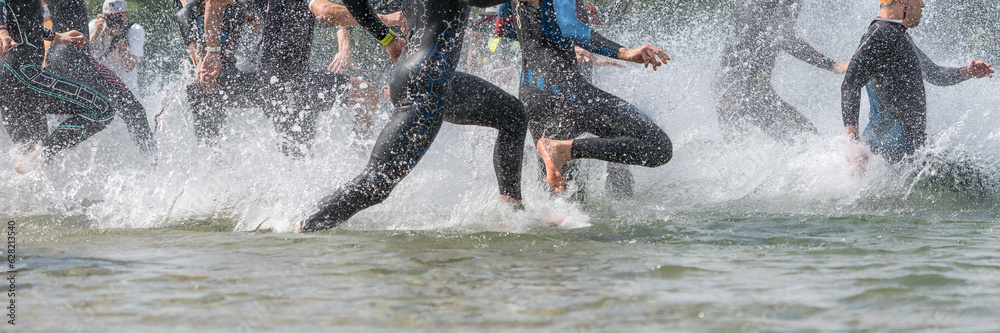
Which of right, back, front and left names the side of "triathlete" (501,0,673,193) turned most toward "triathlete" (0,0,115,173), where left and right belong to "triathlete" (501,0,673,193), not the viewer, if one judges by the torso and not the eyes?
back

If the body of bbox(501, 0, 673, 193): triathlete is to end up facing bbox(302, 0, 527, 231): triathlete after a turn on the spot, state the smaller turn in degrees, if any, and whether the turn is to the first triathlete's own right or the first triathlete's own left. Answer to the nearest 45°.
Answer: approximately 135° to the first triathlete's own right

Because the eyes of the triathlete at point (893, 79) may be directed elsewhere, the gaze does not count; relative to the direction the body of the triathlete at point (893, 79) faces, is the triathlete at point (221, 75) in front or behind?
behind

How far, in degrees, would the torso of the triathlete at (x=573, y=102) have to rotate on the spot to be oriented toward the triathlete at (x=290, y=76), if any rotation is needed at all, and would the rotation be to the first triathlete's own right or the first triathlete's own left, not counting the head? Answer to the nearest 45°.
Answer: approximately 135° to the first triathlete's own left

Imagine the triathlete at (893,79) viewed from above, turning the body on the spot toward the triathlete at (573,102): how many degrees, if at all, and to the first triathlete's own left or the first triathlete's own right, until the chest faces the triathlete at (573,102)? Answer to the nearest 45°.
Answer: approximately 180°

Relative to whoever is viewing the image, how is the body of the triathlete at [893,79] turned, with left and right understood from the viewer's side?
facing away from the viewer and to the right of the viewer

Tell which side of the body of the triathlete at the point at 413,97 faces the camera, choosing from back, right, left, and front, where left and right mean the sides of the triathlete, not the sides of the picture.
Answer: right

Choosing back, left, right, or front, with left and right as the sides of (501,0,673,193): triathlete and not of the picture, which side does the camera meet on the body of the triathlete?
right

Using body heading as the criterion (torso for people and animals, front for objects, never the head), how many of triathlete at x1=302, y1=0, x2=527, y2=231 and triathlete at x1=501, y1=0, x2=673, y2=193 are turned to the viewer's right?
2
